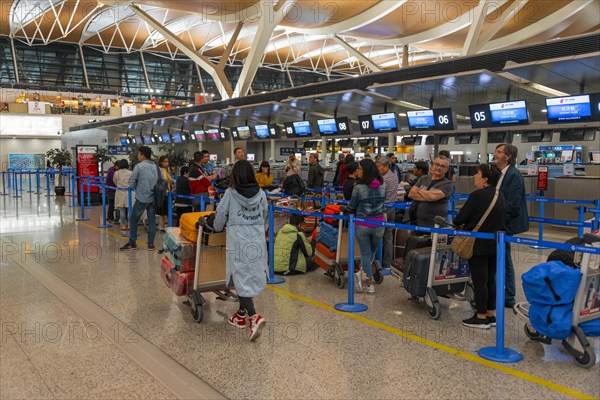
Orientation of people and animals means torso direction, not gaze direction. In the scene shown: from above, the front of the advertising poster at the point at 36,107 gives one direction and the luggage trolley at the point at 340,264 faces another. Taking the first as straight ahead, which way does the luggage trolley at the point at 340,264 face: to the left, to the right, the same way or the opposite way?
the opposite way

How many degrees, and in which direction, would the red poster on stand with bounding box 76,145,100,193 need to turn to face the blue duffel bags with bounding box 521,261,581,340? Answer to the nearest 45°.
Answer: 0° — it already faces it

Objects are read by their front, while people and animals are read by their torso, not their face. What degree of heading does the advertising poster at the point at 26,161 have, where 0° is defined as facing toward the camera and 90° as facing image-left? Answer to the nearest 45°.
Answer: approximately 0°

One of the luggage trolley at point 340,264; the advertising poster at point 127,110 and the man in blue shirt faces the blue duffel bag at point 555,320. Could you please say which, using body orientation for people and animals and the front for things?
the advertising poster

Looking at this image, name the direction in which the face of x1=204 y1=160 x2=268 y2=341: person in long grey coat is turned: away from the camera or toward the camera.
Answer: away from the camera

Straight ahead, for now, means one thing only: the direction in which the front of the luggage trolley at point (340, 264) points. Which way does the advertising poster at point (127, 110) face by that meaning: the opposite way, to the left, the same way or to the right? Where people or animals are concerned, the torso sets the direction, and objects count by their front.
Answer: the opposite way

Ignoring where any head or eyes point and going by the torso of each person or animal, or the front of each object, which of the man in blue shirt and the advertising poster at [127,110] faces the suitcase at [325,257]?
the advertising poster

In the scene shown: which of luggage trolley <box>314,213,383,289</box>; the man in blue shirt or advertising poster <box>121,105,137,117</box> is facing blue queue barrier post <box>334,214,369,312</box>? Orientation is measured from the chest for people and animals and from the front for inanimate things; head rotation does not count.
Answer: the advertising poster

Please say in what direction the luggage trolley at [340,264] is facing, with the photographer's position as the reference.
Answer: facing away from the viewer and to the left of the viewer

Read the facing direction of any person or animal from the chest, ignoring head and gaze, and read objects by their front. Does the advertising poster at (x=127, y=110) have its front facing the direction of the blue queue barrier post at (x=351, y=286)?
yes

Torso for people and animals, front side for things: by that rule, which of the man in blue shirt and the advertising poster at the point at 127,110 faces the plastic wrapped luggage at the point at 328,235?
the advertising poster
